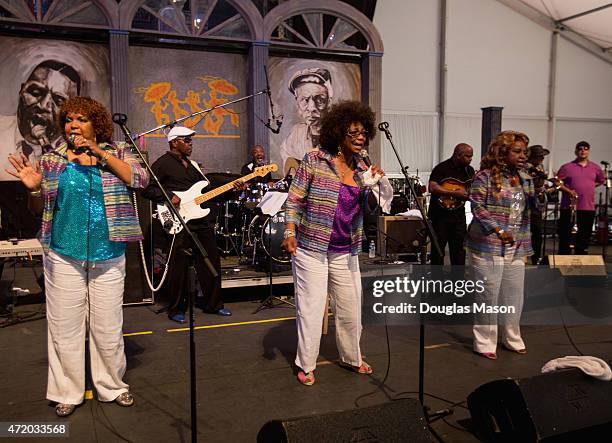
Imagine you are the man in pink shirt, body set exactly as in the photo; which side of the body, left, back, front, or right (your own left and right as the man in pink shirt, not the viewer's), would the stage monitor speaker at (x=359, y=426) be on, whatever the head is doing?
front

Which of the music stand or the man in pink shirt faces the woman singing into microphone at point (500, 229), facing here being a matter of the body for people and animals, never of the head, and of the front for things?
the man in pink shirt

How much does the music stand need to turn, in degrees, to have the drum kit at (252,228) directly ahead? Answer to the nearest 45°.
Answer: approximately 135° to its right

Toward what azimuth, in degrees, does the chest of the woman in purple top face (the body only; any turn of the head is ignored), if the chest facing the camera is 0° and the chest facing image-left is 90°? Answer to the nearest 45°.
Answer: approximately 315°

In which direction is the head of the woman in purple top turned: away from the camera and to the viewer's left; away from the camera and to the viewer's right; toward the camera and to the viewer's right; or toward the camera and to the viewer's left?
toward the camera and to the viewer's right

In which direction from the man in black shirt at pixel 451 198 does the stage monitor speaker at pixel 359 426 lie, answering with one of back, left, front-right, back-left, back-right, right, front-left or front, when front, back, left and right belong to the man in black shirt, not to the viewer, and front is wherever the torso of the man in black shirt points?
front-right

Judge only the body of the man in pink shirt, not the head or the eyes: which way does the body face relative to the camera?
toward the camera

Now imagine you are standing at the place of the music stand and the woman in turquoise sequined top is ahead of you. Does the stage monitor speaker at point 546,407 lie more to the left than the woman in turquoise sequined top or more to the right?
left

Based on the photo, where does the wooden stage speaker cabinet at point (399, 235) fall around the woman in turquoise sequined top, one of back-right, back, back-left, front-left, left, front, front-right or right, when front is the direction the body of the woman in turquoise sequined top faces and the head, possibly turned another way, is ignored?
back-left
